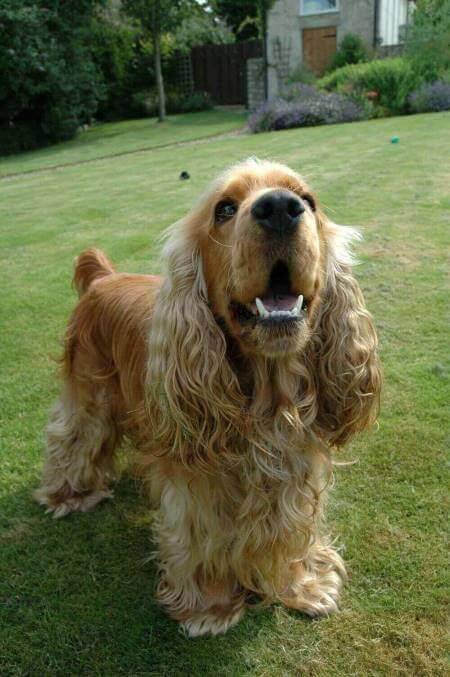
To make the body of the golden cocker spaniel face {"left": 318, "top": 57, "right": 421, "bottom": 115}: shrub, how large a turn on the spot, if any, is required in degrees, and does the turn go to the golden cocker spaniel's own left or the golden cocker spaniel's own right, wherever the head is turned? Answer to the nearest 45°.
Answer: approximately 135° to the golden cocker spaniel's own left

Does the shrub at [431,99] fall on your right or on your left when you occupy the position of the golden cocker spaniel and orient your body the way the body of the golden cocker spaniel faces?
on your left

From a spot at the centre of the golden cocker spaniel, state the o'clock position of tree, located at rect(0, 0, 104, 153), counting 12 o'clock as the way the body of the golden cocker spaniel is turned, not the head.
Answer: The tree is roughly at 7 o'clock from the golden cocker spaniel.

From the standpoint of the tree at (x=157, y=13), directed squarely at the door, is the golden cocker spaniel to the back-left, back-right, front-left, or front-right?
back-right

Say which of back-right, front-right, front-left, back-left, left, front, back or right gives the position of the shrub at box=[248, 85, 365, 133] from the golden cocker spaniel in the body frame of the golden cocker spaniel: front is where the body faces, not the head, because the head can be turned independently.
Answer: back-left

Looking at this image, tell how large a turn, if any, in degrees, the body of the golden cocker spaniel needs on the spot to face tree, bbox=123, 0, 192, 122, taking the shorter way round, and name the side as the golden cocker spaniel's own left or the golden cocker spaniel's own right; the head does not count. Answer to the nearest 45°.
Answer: approximately 135° to the golden cocker spaniel's own left

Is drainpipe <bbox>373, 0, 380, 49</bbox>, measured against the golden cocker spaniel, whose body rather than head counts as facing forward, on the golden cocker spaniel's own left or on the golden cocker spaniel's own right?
on the golden cocker spaniel's own left

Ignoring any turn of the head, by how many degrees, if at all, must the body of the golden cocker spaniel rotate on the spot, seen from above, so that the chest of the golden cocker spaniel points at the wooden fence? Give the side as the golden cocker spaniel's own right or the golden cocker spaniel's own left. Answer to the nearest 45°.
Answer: approximately 135° to the golden cocker spaniel's own left

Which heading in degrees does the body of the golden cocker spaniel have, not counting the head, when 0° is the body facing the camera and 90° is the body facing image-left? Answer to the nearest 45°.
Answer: approximately 315°
